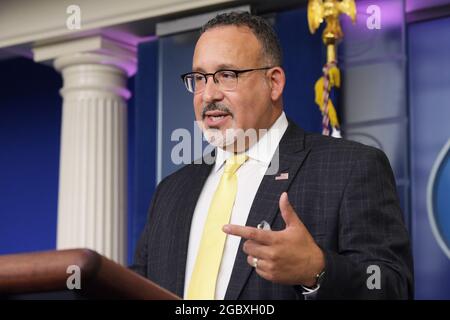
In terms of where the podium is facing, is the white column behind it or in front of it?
behind

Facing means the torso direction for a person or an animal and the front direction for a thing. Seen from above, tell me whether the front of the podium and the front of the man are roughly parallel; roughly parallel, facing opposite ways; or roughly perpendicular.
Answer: roughly parallel

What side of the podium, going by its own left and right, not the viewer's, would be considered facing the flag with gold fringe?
back

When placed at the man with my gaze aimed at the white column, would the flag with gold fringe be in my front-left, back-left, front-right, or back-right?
front-right

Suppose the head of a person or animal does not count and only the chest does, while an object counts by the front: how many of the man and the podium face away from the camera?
0

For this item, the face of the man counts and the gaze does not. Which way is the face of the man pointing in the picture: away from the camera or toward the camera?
toward the camera

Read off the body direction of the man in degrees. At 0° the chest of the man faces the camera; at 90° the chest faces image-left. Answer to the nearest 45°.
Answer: approximately 45°

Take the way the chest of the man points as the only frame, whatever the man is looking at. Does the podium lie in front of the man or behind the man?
in front

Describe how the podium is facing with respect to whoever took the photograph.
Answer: facing the viewer and to the left of the viewer

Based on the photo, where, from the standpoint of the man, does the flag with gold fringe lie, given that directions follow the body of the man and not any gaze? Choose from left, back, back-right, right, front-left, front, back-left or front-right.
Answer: back-right

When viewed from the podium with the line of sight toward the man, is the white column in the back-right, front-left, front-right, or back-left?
front-left

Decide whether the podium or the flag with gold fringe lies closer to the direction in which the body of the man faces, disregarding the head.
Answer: the podium

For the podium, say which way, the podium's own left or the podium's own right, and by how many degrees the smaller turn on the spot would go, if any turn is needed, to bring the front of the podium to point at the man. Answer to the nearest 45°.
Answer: approximately 180°
